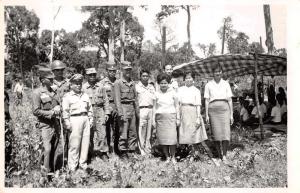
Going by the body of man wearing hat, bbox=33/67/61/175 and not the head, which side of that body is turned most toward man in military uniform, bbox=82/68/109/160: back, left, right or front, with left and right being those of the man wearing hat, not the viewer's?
left

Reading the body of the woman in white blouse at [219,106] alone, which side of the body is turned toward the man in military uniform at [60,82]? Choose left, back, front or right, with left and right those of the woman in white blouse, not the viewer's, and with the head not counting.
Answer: right

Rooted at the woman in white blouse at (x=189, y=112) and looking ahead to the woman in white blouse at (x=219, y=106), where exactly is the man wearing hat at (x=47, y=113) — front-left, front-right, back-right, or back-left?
back-right

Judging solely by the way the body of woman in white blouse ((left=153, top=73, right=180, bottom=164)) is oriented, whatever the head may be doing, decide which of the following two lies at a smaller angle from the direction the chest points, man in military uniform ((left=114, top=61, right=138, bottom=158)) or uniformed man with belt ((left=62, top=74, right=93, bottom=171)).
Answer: the uniformed man with belt

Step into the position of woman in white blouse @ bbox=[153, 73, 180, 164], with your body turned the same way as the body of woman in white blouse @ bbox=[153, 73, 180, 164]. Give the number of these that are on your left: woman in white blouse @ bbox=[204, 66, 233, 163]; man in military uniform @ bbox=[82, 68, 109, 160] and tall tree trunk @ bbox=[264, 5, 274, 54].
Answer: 2

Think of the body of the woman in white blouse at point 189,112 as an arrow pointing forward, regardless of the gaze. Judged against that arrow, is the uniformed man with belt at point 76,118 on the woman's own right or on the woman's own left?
on the woman's own right

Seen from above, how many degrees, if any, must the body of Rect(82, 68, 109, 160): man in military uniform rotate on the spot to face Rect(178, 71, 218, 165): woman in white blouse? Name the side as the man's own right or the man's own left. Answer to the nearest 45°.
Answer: approximately 90° to the man's own left

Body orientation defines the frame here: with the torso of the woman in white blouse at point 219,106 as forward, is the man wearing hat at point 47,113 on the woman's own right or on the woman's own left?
on the woman's own right
